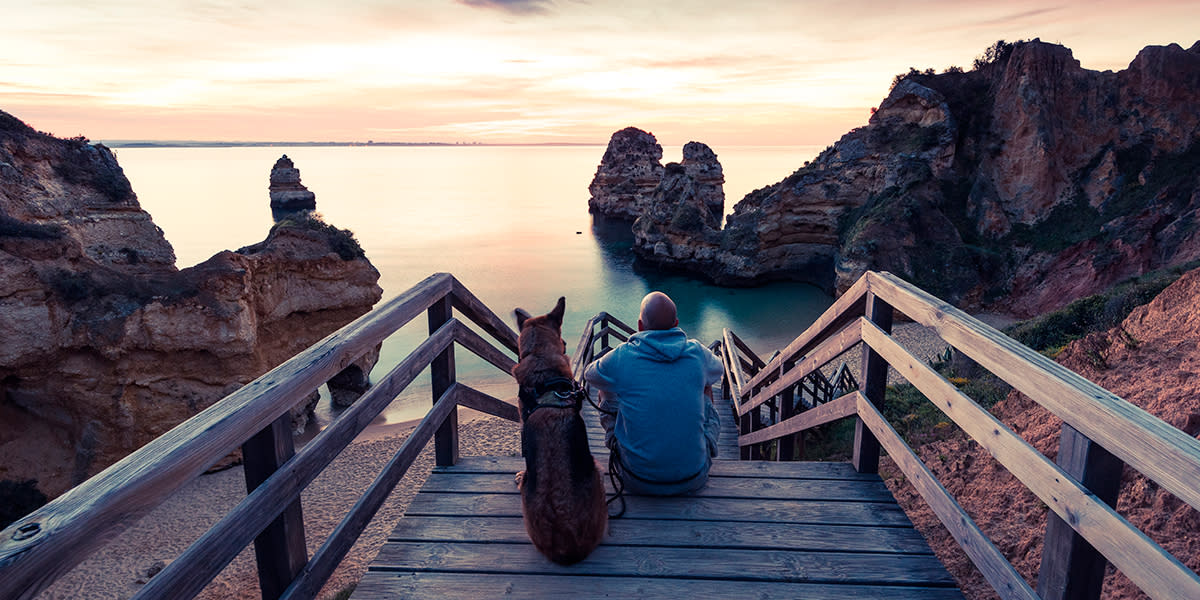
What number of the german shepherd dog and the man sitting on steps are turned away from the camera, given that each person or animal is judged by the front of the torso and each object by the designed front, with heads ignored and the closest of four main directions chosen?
2

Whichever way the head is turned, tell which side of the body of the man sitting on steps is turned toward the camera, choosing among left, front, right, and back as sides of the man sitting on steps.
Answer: back

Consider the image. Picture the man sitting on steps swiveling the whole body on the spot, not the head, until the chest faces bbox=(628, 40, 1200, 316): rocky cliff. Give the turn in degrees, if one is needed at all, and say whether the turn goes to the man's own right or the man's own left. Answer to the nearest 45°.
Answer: approximately 45° to the man's own right

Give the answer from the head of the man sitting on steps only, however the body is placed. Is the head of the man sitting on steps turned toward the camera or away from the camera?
away from the camera

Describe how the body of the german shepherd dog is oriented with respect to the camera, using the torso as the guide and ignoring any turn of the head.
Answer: away from the camera

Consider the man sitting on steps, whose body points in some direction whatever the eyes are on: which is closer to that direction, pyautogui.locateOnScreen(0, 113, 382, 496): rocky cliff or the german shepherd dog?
the rocky cliff

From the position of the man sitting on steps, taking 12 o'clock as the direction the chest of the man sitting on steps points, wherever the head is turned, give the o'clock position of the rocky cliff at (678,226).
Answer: The rocky cliff is roughly at 12 o'clock from the man sitting on steps.
